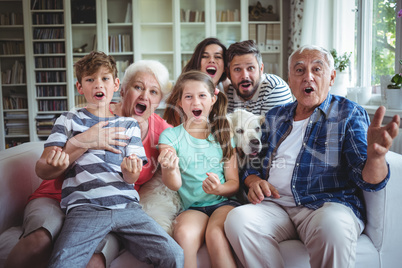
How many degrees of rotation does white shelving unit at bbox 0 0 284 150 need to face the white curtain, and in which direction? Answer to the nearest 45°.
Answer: approximately 45° to its left

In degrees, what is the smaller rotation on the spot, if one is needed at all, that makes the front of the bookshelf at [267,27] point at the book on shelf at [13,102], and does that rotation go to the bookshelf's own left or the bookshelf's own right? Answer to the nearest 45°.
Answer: approximately 90° to the bookshelf's own right

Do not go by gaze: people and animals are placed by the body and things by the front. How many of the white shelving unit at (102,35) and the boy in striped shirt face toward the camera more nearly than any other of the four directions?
2

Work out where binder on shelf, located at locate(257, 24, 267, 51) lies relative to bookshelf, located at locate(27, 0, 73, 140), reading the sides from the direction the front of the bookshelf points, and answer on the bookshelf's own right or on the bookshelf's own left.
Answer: on the bookshelf's own left

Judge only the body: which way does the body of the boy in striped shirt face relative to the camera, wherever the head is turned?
toward the camera

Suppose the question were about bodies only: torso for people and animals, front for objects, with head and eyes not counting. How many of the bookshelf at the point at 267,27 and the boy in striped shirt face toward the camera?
2

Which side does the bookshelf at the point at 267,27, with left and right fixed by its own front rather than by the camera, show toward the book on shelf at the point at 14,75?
right

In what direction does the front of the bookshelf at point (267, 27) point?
toward the camera

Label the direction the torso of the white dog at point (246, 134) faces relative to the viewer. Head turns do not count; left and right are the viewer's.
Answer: facing the viewer and to the right of the viewer

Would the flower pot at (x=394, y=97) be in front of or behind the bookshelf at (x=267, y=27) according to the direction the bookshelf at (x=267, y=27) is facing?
in front

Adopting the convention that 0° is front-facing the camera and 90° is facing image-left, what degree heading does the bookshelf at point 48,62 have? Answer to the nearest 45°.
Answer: approximately 0°

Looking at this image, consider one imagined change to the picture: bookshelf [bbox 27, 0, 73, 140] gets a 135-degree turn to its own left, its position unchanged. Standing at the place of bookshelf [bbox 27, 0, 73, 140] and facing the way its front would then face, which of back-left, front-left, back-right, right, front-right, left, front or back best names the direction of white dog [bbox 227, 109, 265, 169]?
back-right
